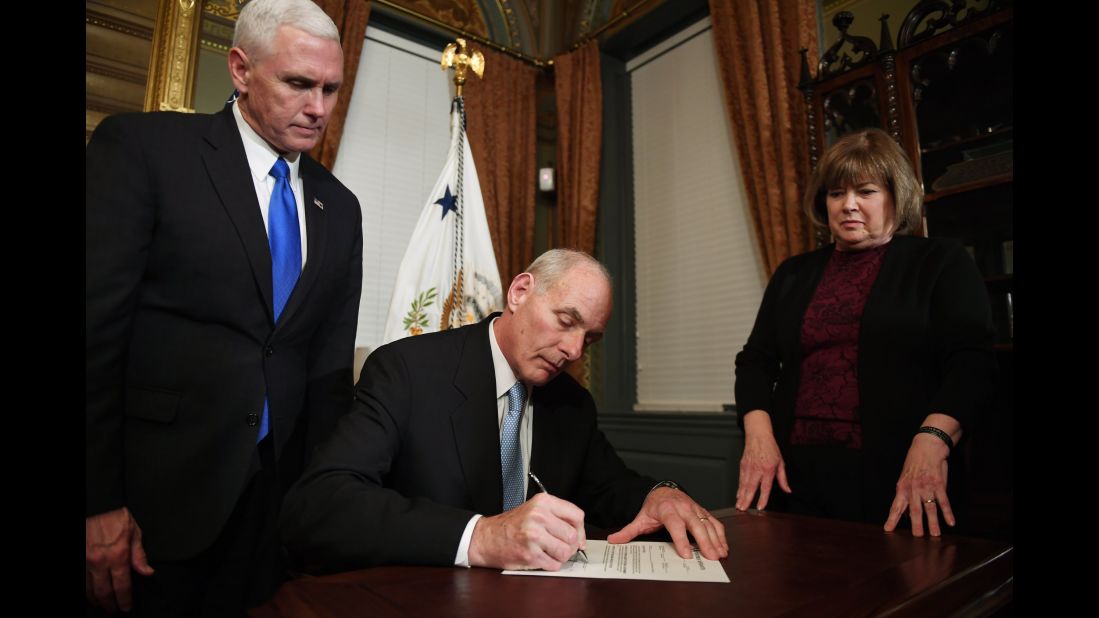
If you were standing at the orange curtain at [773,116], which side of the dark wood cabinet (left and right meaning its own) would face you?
right

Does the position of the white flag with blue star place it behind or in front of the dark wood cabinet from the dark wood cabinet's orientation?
in front

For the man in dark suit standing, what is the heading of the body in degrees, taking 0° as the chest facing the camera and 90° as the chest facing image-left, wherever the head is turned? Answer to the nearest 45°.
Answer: approximately 315°

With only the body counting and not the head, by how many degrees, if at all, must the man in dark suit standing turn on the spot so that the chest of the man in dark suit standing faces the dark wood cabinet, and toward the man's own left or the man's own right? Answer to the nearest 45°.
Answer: approximately 45° to the man's own left

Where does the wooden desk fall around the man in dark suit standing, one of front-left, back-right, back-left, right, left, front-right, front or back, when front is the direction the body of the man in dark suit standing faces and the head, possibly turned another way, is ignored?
front

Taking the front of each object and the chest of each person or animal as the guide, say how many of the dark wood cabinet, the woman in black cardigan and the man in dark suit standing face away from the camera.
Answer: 0

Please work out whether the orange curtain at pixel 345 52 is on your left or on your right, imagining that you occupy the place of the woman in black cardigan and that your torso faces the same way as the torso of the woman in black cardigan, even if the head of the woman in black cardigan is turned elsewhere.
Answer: on your right

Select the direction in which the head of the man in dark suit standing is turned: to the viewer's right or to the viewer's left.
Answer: to the viewer's right

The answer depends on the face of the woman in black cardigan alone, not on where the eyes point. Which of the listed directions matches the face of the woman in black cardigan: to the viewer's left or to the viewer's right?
to the viewer's left

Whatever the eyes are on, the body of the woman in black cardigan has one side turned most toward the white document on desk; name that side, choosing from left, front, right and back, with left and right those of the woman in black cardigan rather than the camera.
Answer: front

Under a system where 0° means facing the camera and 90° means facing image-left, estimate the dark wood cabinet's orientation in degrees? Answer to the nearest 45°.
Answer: approximately 45°

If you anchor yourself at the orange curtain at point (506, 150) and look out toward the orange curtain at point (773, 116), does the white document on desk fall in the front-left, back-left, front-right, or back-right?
front-right
